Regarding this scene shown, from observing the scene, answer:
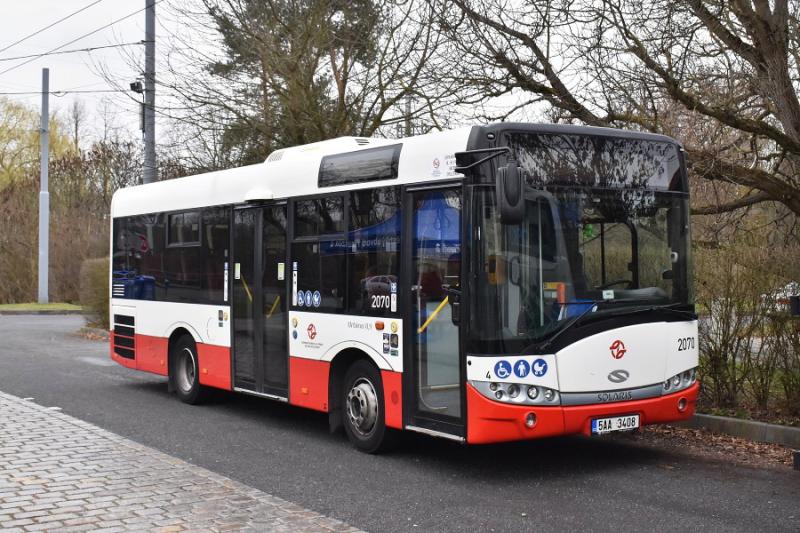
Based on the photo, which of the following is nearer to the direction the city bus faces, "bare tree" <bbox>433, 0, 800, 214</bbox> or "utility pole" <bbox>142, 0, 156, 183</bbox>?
the bare tree

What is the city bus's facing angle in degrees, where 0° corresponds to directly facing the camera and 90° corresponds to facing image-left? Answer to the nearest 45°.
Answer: approximately 315°

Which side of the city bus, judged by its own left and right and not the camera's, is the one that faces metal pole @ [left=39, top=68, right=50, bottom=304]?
back

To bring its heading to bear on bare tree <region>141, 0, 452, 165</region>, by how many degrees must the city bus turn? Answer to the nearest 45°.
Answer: approximately 135° to its left

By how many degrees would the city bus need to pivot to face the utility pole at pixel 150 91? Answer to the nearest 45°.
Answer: approximately 180°

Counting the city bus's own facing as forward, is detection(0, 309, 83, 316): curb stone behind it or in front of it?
behind

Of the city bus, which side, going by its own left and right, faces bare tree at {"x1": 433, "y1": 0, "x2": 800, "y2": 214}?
left
